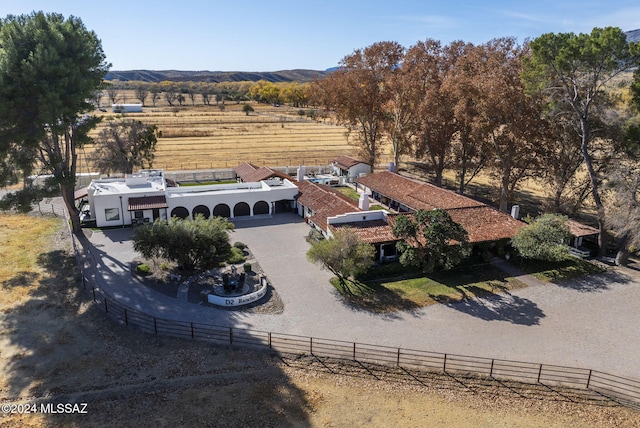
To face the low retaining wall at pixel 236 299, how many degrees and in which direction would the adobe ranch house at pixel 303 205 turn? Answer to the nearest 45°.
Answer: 0° — it already faces it

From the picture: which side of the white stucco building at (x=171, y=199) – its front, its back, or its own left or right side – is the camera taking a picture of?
front

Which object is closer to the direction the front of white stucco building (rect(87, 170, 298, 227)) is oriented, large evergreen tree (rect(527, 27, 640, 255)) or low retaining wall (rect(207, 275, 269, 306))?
the low retaining wall

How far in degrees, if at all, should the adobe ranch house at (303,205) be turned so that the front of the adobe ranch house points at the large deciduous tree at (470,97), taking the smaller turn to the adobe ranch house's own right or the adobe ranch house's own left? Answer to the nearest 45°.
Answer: approximately 90° to the adobe ranch house's own left

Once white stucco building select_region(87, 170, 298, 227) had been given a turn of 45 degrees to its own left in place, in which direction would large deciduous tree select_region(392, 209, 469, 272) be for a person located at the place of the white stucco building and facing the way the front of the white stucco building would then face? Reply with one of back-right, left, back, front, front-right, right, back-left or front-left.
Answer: front

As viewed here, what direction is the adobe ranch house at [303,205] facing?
toward the camera

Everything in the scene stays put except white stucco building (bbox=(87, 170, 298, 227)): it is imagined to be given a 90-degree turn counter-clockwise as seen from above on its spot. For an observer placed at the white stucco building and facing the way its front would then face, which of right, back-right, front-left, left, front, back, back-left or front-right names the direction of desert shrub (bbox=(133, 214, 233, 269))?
right

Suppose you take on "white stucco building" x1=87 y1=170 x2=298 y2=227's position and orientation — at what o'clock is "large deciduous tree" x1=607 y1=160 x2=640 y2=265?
The large deciduous tree is roughly at 10 o'clock from the white stucco building.
